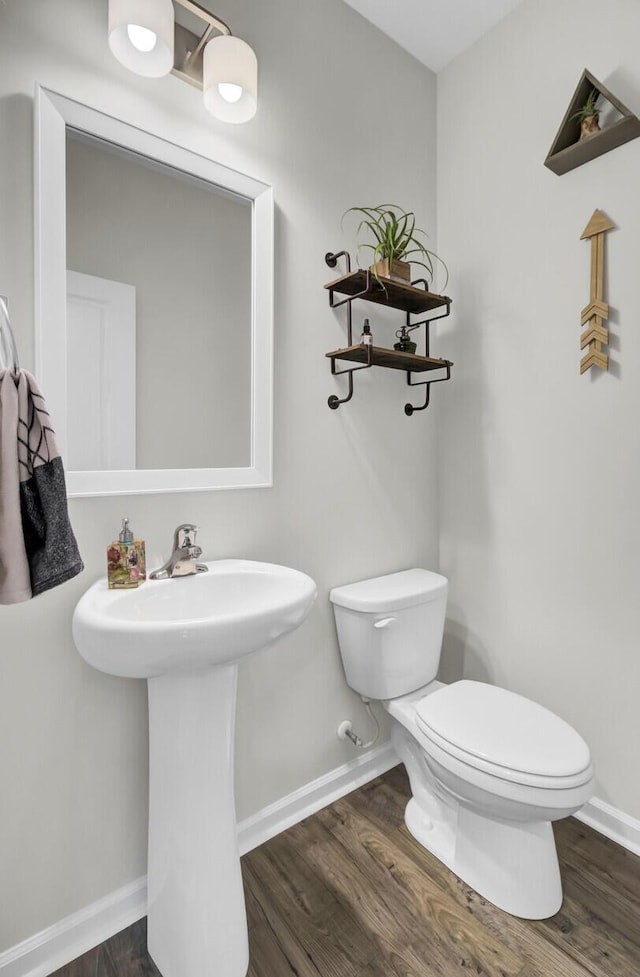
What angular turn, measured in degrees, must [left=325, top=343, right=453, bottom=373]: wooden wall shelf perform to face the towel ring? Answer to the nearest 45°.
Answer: approximately 90° to its right

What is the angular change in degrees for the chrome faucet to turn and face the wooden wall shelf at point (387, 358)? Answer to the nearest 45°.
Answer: approximately 45° to its left
